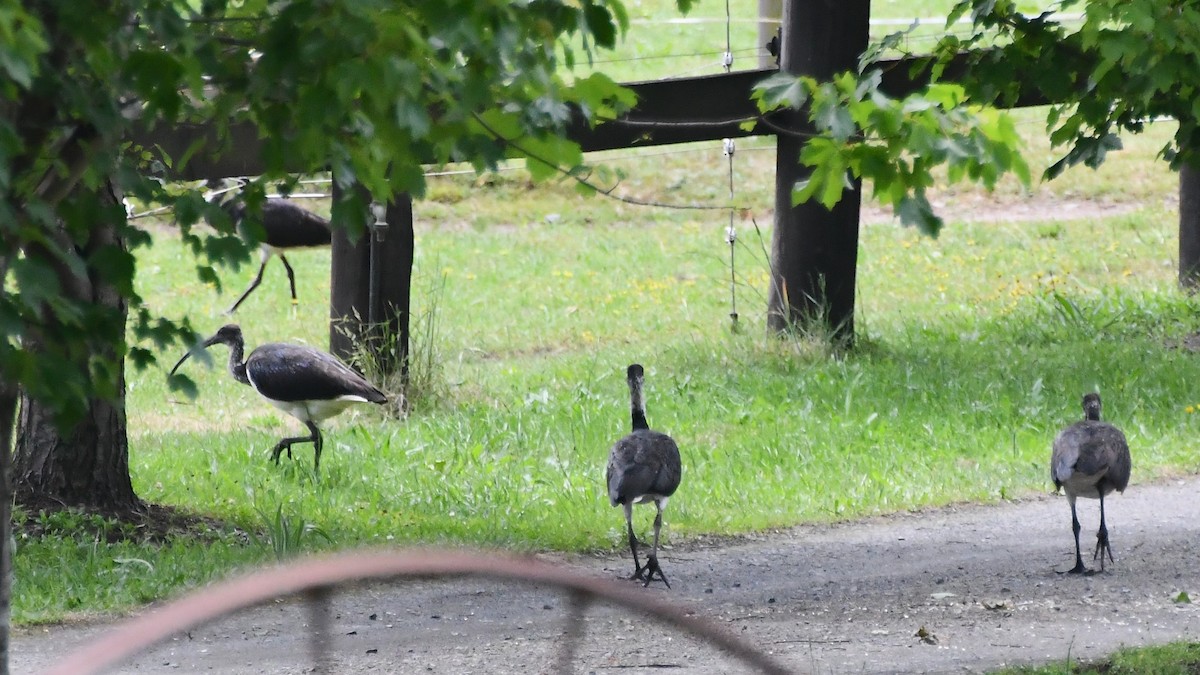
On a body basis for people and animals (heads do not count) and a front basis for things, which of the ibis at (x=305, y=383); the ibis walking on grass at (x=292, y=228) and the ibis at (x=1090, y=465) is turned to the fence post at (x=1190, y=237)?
the ibis at (x=1090, y=465)

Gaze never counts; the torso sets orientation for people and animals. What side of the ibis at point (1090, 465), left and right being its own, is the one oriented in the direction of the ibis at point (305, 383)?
left

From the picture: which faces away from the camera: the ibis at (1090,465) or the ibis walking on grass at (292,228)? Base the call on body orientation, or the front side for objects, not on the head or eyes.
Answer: the ibis

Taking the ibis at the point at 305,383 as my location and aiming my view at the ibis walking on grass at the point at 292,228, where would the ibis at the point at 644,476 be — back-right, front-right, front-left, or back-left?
back-right

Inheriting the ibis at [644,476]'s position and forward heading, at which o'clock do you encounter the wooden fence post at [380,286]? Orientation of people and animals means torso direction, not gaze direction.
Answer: The wooden fence post is roughly at 11 o'clock from the ibis.

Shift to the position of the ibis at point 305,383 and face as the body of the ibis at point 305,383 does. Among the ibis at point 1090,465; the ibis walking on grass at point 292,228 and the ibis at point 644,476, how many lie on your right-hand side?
1

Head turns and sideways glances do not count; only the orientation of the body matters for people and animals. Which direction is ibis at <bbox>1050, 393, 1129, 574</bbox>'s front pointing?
away from the camera

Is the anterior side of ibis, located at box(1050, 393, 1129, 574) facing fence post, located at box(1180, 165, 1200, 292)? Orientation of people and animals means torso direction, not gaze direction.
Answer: yes

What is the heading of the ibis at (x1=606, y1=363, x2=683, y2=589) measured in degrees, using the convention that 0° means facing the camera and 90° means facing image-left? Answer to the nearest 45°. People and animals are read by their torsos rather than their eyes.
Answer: approximately 180°

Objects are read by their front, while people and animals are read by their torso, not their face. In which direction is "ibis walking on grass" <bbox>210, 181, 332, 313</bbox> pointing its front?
to the viewer's left

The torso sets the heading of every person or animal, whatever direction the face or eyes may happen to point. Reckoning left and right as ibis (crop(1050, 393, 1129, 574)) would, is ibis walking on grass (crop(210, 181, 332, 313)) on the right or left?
on its left

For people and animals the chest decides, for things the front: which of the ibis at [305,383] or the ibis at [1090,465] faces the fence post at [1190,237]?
the ibis at [1090,465]

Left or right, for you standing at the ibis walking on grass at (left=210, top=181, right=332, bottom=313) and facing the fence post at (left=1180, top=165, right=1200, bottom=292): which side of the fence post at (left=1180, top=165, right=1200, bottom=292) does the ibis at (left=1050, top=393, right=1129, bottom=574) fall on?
right

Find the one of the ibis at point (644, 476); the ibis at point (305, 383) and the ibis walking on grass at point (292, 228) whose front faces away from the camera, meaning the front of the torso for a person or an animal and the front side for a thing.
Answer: the ibis at point (644, 476)

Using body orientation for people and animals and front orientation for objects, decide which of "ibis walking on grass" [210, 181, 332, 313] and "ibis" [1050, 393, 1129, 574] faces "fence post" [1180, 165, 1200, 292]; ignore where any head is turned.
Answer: the ibis

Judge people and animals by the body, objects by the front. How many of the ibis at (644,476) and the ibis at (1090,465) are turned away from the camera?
2

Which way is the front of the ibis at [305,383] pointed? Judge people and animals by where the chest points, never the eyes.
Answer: to the viewer's left
